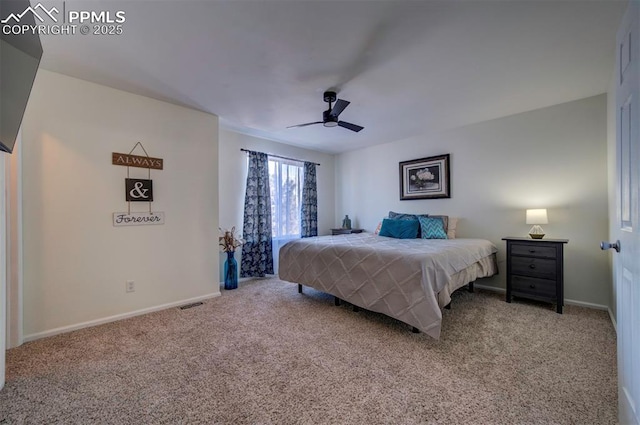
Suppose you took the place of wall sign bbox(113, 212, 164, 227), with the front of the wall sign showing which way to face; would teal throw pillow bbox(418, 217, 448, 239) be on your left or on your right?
on your left

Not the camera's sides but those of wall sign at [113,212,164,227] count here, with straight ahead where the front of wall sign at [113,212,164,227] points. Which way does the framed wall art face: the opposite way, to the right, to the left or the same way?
to the right

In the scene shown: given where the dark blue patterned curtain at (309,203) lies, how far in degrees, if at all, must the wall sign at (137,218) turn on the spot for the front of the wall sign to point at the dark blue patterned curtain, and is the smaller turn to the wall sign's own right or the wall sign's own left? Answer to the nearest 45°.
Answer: approximately 90° to the wall sign's own left

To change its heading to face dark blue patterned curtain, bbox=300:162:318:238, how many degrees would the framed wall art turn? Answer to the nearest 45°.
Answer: approximately 45° to its right

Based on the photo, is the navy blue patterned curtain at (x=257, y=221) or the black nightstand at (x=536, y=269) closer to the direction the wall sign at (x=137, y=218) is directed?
the black nightstand

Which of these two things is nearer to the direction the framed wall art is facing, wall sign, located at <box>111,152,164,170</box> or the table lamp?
the wall sign
